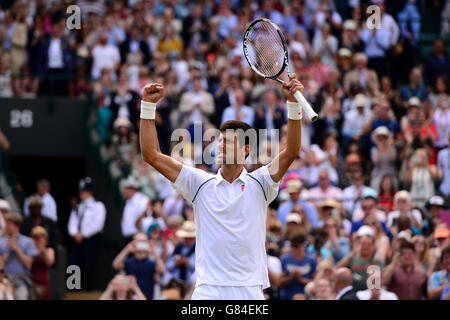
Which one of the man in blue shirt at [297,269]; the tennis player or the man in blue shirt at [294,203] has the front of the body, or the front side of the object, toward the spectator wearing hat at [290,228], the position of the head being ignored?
the man in blue shirt at [294,203]

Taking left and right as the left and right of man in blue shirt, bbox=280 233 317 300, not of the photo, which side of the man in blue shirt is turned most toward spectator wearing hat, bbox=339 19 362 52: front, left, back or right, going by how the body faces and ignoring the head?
back

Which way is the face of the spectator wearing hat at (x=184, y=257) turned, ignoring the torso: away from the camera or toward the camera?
toward the camera

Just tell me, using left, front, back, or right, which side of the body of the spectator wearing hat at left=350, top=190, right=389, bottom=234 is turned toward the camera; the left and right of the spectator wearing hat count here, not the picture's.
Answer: front

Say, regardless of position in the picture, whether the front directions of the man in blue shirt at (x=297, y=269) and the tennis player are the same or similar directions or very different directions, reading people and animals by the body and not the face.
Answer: same or similar directions

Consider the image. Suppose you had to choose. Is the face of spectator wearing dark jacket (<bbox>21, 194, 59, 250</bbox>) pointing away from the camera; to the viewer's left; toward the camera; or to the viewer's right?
toward the camera

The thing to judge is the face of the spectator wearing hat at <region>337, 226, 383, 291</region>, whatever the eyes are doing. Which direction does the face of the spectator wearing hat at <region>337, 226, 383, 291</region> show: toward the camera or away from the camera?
toward the camera

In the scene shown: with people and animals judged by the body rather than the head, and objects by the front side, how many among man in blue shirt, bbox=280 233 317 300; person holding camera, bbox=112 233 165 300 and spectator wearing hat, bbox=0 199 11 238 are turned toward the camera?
3

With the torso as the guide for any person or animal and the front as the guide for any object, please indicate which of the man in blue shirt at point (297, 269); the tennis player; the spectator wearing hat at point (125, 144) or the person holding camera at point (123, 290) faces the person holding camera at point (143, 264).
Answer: the spectator wearing hat

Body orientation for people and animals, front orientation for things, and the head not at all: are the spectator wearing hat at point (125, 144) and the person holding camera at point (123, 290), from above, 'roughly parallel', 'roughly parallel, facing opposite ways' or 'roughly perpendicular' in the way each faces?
roughly parallel

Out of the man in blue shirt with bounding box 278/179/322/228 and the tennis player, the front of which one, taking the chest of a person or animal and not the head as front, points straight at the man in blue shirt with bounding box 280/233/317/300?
the man in blue shirt with bounding box 278/179/322/228

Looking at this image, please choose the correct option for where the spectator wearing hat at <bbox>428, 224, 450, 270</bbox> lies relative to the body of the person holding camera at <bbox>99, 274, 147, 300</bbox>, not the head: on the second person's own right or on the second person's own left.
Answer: on the second person's own left

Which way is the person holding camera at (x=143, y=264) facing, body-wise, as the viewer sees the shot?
toward the camera

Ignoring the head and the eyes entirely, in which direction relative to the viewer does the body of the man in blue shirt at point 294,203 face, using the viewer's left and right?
facing the viewer

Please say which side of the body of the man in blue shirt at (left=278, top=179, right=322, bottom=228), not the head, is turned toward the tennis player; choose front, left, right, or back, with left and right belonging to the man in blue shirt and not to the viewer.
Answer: front

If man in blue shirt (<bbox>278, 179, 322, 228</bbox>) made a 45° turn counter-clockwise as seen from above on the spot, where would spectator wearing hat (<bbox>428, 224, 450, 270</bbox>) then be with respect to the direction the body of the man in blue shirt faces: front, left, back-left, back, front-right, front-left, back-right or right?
front

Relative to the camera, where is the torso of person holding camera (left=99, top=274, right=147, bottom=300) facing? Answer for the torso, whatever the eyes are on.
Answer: toward the camera

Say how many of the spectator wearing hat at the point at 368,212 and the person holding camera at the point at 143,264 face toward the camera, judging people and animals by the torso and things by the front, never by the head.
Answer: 2

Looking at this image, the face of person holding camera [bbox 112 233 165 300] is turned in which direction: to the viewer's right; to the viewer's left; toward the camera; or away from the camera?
toward the camera

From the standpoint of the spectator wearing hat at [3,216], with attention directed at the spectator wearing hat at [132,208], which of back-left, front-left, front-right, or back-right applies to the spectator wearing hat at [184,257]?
front-right
